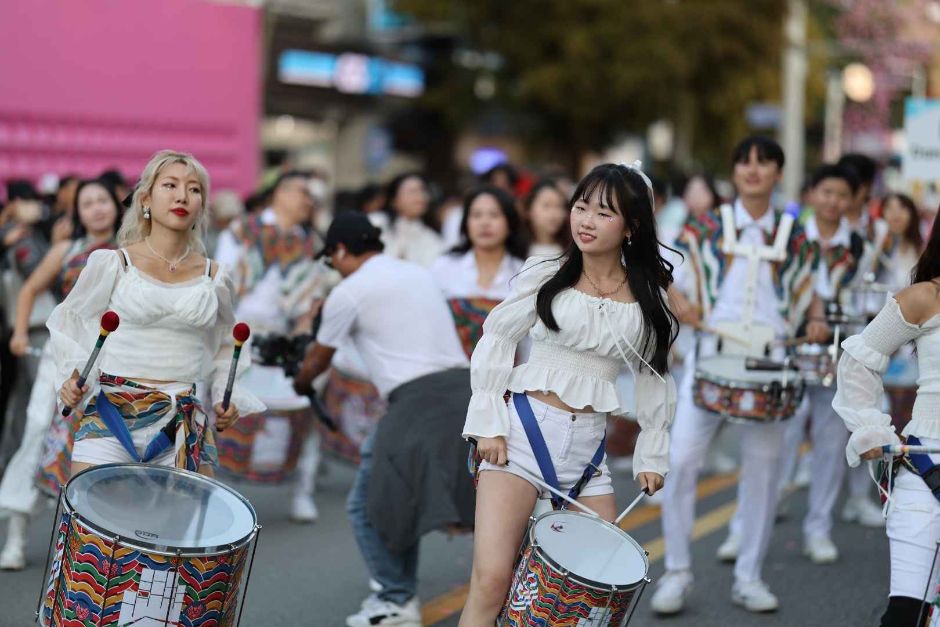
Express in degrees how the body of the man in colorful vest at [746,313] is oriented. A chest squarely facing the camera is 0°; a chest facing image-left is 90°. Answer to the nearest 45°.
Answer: approximately 0°

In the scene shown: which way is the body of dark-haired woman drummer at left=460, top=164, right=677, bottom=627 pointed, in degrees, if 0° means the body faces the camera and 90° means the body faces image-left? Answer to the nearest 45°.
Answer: approximately 0°

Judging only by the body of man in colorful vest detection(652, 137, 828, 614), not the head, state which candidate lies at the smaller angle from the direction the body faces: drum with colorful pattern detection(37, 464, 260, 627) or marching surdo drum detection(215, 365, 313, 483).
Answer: the drum with colorful pattern

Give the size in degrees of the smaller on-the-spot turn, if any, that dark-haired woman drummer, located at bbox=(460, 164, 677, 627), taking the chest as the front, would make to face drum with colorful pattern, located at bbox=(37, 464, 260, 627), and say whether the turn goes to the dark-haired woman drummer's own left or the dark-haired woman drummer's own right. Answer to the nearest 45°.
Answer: approximately 45° to the dark-haired woman drummer's own right

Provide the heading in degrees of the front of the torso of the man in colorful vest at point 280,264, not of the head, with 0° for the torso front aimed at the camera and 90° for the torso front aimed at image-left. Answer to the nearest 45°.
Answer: approximately 315°

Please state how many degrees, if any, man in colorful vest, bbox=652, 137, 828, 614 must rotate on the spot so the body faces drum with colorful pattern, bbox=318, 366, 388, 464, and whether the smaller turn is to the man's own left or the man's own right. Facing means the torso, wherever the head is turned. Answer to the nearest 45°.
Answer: approximately 135° to the man's own right

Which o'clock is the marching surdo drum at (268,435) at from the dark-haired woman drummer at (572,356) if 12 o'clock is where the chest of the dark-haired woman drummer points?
The marching surdo drum is roughly at 5 o'clock from the dark-haired woman drummer.

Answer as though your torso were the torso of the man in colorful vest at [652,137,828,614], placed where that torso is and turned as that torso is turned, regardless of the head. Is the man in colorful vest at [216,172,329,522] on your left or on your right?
on your right

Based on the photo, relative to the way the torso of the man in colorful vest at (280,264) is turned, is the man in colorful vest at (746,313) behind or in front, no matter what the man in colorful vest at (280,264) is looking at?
in front
